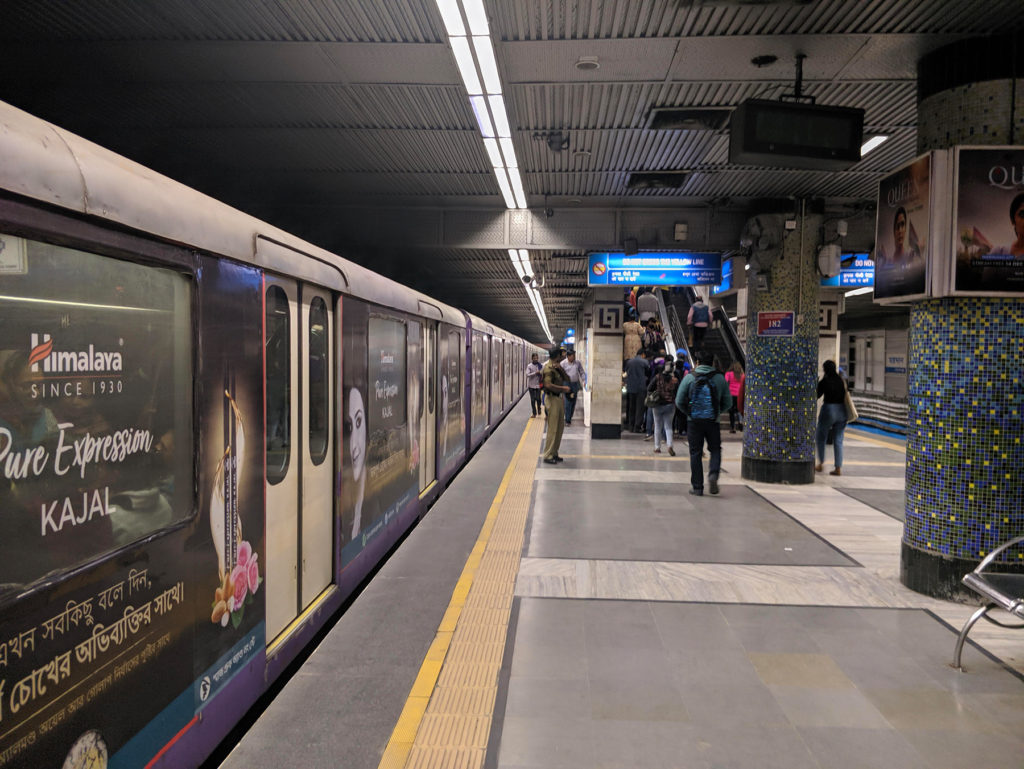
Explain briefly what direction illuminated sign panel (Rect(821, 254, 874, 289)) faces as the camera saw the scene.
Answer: facing the viewer

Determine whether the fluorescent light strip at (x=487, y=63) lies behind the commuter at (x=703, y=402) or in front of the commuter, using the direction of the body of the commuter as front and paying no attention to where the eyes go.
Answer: behind

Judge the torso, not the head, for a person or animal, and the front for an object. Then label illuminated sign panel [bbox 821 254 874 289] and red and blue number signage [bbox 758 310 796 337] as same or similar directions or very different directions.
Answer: same or similar directions

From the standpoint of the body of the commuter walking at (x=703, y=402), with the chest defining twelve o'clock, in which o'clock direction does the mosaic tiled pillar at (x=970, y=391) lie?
The mosaic tiled pillar is roughly at 5 o'clock from the commuter walking.

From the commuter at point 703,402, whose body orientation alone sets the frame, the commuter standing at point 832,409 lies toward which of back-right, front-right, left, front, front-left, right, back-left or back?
front-right

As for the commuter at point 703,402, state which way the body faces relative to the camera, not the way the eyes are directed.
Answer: away from the camera

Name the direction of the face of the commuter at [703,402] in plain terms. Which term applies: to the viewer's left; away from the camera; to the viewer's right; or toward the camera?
away from the camera

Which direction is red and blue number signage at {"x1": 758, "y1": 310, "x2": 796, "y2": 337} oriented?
toward the camera

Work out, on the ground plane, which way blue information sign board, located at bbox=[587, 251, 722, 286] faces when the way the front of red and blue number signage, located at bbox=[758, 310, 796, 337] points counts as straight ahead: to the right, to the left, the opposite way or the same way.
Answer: the same way

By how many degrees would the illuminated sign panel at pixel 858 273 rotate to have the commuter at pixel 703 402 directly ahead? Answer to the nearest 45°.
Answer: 0° — it already faces them

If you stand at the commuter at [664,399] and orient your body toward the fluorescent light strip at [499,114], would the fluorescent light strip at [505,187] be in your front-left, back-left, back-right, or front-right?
front-right

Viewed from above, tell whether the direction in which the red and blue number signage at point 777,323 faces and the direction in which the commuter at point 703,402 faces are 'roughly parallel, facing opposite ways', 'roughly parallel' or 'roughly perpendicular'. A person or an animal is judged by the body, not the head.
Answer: roughly parallel, facing opposite ways

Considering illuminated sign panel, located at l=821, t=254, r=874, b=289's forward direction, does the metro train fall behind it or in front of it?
in front

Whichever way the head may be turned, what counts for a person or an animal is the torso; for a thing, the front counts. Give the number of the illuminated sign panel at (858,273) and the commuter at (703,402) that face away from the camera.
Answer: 1

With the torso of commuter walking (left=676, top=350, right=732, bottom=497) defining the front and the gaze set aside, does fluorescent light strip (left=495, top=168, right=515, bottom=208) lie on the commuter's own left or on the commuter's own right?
on the commuter's own left

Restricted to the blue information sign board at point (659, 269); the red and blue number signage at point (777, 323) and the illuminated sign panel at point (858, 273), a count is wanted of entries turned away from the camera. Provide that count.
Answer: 0

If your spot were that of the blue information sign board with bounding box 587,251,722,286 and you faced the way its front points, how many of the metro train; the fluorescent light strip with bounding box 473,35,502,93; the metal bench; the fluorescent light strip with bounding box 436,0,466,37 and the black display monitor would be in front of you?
5
